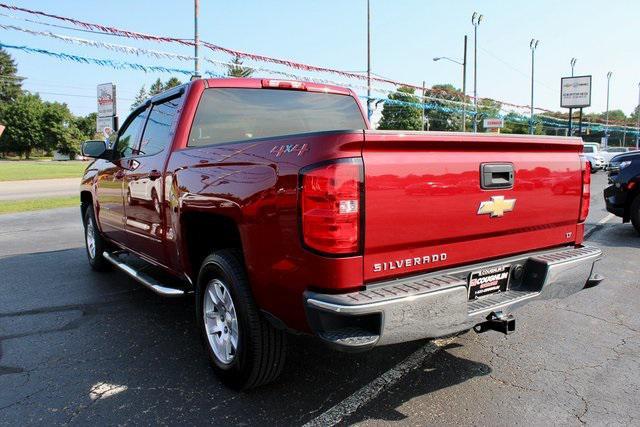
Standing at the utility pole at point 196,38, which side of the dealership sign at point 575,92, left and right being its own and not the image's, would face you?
front

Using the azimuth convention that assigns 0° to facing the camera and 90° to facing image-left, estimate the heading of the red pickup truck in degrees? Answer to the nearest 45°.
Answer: approximately 135°

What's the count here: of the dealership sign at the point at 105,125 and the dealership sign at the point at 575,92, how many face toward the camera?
2

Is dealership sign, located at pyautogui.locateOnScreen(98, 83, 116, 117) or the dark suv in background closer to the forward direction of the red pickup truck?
the dealership sign

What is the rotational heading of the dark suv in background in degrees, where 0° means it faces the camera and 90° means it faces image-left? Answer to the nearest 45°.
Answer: approximately 45°

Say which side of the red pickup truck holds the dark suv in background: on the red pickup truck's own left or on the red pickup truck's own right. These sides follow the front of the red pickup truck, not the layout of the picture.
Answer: on the red pickup truck's own right

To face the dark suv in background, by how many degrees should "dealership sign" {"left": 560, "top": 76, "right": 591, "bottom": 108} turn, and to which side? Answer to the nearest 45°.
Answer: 0° — it already faces it

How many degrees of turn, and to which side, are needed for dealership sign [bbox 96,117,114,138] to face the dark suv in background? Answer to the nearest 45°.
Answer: approximately 45° to its left

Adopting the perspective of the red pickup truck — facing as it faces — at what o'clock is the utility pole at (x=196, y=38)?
The utility pole is roughly at 1 o'clock from the red pickup truck.
